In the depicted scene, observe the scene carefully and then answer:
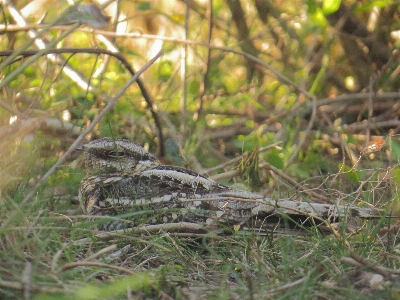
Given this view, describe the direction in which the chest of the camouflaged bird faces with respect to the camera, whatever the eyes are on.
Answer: to the viewer's left
